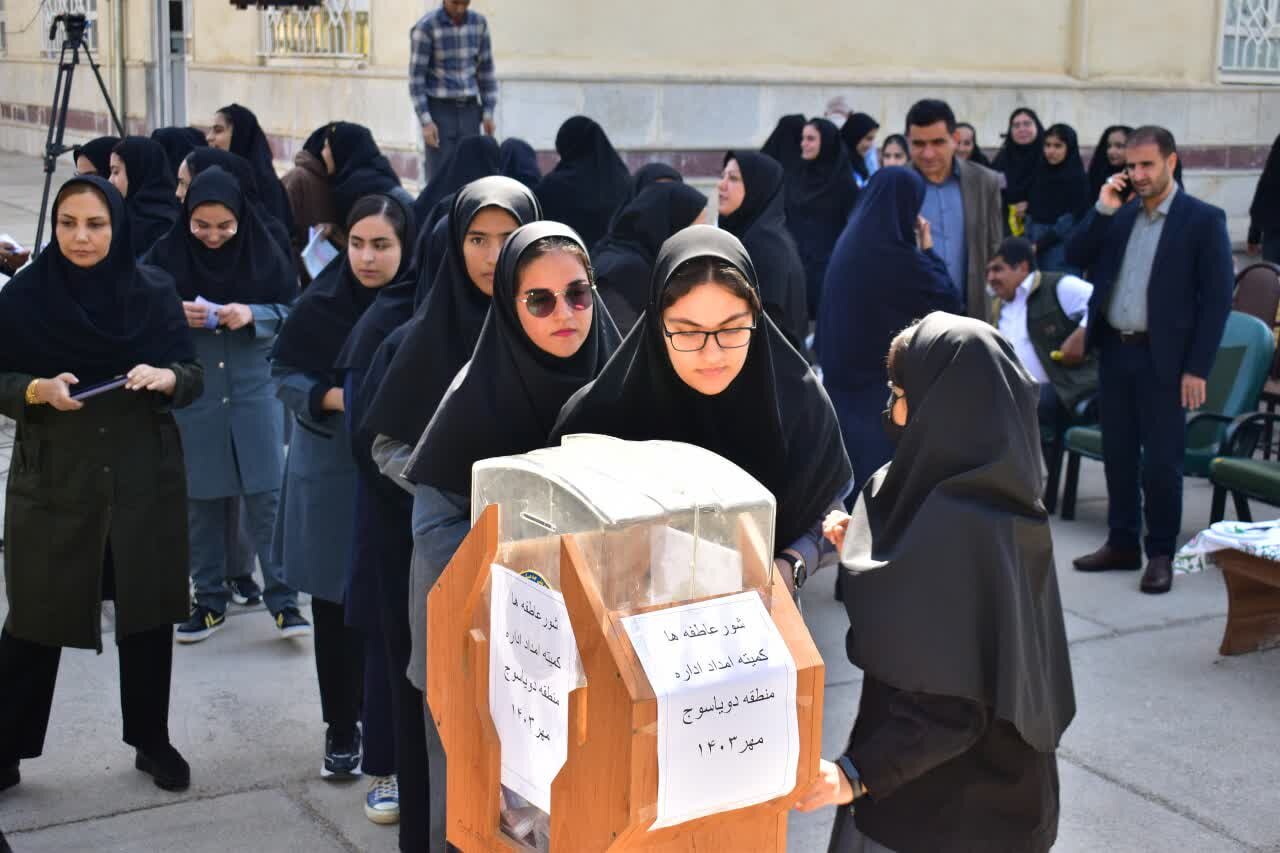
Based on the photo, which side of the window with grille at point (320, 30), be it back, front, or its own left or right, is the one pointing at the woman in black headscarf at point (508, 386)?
front

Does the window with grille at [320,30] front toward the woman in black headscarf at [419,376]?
yes

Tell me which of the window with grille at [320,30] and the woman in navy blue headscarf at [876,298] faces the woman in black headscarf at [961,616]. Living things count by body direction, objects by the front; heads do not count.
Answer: the window with grille

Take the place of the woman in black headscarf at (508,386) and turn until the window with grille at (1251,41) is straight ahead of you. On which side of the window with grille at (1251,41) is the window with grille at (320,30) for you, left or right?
left

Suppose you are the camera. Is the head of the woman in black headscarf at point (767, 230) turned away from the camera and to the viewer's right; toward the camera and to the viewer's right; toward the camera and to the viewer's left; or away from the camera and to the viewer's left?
toward the camera and to the viewer's left

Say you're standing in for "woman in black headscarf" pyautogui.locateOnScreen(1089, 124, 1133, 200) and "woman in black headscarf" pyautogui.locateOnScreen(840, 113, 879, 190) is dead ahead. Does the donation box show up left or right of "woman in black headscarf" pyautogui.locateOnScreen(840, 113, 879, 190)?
left
